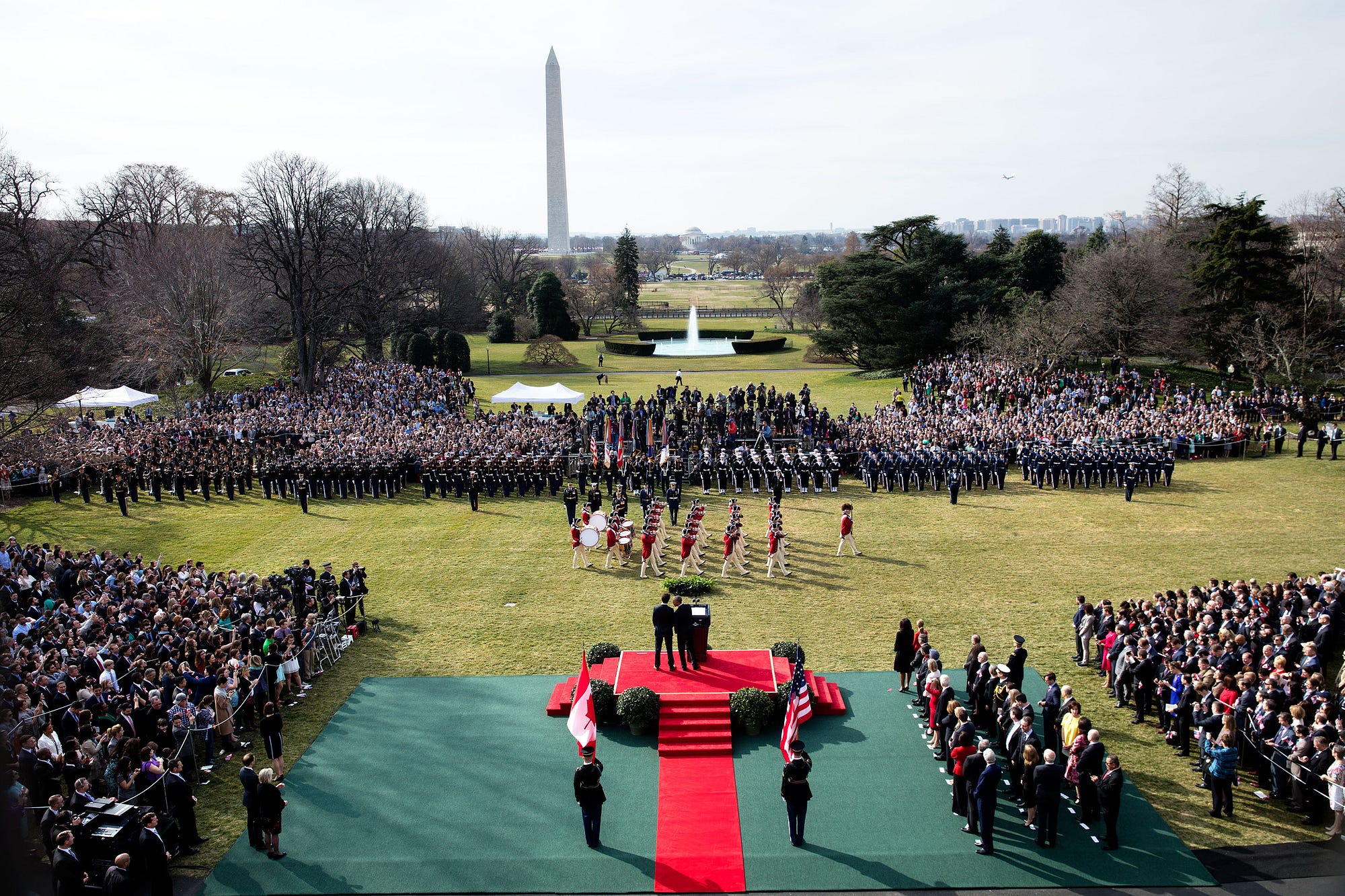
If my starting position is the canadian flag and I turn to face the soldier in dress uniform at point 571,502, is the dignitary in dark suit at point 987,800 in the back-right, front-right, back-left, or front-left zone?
back-right

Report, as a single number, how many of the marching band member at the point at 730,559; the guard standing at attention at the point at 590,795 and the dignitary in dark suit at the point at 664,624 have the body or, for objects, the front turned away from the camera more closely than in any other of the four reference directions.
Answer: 2

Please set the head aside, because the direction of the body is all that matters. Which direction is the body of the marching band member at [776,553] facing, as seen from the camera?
to the viewer's right

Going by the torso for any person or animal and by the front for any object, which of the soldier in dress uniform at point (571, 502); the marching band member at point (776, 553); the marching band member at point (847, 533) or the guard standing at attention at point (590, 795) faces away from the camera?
the guard standing at attention

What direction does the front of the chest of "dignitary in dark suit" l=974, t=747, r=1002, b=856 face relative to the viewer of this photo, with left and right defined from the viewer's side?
facing away from the viewer and to the left of the viewer

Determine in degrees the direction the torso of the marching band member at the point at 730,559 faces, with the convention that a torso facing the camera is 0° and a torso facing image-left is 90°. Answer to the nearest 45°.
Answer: approximately 270°

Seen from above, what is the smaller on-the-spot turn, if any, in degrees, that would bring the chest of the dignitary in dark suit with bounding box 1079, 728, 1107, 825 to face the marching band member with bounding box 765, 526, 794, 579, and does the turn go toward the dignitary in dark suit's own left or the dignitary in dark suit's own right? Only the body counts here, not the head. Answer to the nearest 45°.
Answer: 0° — they already face them

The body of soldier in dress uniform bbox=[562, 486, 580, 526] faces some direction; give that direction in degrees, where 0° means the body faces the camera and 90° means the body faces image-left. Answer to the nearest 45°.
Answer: approximately 0°

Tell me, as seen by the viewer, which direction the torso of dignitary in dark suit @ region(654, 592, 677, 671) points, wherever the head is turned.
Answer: away from the camera
